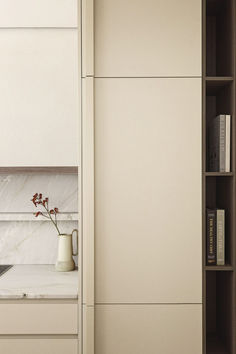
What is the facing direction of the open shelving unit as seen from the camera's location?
facing the viewer

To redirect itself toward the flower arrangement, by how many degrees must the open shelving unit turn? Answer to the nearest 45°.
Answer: approximately 90° to its right
